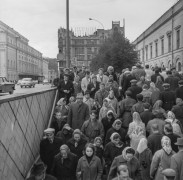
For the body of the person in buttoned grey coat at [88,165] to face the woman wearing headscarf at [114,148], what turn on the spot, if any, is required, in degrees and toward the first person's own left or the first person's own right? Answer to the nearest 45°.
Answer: approximately 135° to the first person's own left

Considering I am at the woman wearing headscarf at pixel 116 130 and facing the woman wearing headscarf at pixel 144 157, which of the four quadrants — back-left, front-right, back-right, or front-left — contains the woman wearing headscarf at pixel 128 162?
front-right

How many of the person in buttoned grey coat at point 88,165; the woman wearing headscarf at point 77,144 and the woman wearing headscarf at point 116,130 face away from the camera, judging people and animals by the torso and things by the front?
0

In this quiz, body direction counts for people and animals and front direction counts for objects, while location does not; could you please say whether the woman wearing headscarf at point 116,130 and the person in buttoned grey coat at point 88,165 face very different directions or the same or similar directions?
same or similar directions

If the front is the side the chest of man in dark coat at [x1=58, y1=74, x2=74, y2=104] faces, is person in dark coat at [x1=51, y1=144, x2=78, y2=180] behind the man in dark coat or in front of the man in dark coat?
in front

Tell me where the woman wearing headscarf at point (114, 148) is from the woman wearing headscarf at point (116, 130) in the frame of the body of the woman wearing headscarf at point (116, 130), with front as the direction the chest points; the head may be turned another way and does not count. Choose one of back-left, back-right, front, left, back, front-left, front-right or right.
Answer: front

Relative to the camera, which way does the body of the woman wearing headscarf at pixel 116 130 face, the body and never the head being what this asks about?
toward the camera

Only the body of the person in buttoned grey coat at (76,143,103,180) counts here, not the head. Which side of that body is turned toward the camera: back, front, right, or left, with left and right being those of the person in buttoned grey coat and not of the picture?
front

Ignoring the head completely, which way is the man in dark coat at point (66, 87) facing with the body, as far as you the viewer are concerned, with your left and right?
facing the viewer

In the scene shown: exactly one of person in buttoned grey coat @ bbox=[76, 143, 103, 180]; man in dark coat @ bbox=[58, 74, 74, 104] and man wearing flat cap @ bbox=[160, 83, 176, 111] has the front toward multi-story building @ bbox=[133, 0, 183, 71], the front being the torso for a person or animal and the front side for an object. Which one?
man wearing flat cap @ bbox=[160, 83, 176, 111]
